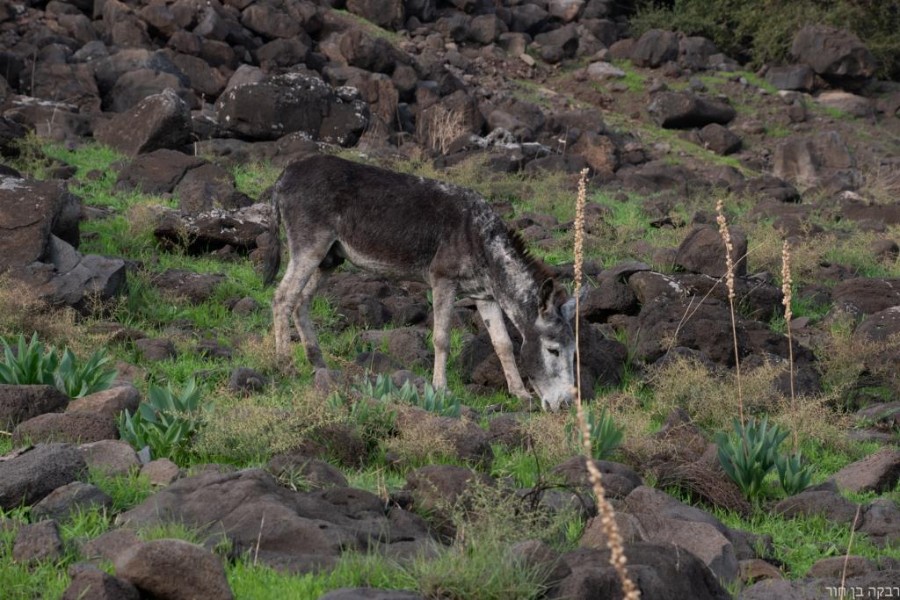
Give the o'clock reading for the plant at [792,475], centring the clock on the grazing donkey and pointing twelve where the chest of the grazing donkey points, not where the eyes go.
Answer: The plant is roughly at 2 o'clock from the grazing donkey.

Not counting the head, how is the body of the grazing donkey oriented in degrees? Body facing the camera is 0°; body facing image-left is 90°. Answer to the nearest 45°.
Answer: approximately 270°

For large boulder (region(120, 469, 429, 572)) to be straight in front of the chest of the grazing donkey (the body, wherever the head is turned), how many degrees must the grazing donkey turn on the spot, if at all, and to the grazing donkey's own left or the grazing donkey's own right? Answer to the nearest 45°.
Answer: approximately 90° to the grazing donkey's own right

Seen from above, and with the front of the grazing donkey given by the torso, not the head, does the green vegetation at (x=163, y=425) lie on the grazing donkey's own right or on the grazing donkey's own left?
on the grazing donkey's own right

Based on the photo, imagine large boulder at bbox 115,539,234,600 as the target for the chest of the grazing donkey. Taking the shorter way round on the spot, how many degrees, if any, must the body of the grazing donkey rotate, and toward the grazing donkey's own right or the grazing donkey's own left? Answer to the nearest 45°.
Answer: approximately 90° to the grazing donkey's own right

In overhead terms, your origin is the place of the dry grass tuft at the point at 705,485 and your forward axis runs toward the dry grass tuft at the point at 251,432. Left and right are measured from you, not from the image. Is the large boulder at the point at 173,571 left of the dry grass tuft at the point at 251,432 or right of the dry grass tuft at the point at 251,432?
left

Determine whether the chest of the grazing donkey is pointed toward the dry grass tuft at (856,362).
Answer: yes

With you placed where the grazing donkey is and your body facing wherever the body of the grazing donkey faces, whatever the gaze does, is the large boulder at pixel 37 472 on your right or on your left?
on your right

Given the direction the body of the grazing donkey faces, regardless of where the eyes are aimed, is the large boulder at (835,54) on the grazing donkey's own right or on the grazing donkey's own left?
on the grazing donkey's own left

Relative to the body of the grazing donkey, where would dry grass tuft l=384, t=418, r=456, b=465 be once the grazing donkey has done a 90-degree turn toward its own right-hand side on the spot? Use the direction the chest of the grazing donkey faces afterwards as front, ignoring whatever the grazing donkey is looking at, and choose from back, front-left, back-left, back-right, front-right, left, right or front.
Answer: front

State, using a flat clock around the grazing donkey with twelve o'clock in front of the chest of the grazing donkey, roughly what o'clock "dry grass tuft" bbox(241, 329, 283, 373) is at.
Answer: The dry grass tuft is roughly at 5 o'clock from the grazing donkey.

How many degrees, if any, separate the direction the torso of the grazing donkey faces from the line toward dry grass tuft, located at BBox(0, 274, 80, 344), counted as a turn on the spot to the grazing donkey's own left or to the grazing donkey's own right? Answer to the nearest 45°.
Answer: approximately 180°

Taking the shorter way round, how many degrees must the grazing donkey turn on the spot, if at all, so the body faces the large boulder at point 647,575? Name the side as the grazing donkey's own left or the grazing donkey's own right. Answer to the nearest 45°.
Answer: approximately 90° to the grazing donkey's own right
